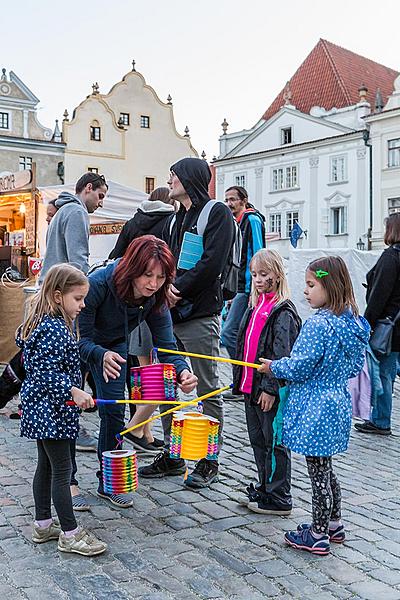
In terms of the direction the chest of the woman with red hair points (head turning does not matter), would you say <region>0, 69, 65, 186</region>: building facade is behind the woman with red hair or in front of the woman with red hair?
behind

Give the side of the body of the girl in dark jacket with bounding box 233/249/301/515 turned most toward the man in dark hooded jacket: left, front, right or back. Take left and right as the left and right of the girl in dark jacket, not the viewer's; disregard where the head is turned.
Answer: right

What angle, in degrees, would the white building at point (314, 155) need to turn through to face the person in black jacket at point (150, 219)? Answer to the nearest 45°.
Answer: approximately 45° to its left

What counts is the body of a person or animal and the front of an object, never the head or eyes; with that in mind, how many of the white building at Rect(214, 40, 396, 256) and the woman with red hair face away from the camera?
0

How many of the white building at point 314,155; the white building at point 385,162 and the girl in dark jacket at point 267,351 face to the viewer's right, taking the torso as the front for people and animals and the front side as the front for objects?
0

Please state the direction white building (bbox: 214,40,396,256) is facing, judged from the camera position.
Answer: facing the viewer and to the left of the viewer

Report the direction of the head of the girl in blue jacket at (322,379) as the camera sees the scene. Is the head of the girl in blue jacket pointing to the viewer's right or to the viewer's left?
to the viewer's left

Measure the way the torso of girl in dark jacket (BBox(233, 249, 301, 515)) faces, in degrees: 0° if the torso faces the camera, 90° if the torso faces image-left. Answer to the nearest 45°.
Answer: approximately 45°
